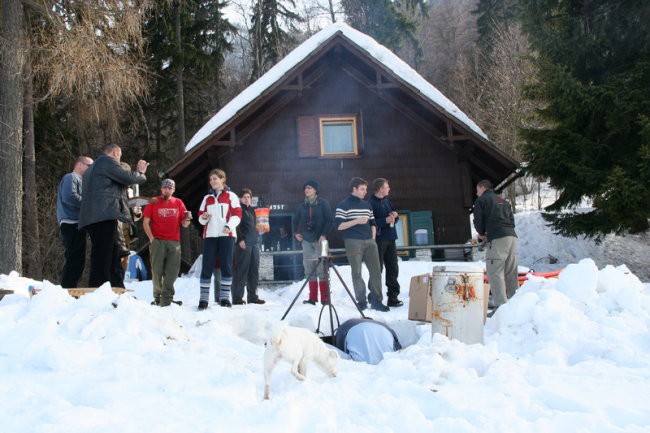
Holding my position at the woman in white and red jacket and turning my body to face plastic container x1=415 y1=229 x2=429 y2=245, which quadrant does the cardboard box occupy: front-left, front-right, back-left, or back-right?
front-right

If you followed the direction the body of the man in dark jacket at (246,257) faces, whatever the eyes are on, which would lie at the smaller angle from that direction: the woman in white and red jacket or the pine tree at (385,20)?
the woman in white and red jacket

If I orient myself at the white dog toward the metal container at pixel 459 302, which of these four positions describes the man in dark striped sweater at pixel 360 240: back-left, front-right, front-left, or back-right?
front-left

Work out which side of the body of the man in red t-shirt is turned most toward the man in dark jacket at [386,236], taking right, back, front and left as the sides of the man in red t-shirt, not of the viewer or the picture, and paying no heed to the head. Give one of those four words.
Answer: left

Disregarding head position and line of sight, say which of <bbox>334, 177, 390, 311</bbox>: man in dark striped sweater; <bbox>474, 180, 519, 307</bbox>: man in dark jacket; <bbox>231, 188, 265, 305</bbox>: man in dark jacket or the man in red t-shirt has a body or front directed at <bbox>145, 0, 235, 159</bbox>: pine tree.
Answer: <bbox>474, 180, 519, 307</bbox>: man in dark jacket

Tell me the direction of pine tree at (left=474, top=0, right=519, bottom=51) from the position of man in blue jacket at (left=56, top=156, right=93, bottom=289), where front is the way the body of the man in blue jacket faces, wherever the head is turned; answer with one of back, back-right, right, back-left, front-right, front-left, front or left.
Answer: front-left

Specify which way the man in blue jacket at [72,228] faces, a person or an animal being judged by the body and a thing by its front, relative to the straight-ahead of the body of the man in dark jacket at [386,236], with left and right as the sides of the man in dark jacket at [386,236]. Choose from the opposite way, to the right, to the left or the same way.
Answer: to the left

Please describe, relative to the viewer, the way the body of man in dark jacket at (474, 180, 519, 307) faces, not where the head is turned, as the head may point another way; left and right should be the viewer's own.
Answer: facing away from the viewer and to the left of the viewer

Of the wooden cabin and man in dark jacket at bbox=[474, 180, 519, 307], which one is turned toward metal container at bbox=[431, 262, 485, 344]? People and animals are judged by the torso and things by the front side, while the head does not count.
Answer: the wooden cabin

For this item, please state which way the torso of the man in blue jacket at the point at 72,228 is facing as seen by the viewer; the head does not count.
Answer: to the viewer's right

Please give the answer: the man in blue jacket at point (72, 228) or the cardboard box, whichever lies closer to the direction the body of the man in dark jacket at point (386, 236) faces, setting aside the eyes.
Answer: the cardboard box

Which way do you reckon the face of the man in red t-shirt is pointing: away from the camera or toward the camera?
toward the camera

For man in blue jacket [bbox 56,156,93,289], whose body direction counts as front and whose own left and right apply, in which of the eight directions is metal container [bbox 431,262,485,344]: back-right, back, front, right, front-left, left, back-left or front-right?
front-right

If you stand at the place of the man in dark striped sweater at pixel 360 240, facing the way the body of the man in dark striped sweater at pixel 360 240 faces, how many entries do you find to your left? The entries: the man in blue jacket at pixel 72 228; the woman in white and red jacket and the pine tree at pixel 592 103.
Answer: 1

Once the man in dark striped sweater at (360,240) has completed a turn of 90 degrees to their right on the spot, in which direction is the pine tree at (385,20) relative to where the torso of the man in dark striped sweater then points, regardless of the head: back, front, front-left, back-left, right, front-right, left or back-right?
back-right

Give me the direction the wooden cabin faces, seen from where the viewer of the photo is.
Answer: facing the viewer

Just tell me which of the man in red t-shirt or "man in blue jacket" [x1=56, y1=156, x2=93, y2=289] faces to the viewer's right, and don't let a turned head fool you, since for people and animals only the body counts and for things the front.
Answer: the man in blue jacket

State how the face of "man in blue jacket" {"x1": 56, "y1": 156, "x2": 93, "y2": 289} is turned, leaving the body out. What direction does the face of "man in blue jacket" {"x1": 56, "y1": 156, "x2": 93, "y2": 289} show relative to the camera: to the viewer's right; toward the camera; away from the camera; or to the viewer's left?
to the viewer's right

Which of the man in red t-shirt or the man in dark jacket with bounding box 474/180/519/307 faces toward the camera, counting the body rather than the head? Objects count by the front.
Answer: the man in red t-shirt

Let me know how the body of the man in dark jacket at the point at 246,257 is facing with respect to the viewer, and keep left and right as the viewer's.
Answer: facing the viewer and to the right of the viewer

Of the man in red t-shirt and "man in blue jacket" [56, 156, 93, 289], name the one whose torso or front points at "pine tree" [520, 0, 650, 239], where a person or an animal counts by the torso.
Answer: the man in blue jacket

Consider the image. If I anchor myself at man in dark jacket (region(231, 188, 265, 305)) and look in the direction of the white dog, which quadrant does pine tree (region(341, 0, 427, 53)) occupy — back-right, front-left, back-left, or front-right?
back-left
